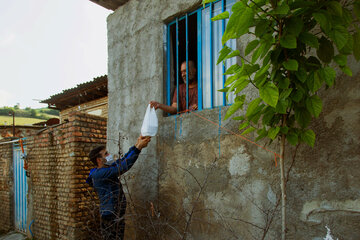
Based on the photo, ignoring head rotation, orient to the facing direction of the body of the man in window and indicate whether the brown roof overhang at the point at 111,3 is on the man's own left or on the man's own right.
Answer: on the man's own right

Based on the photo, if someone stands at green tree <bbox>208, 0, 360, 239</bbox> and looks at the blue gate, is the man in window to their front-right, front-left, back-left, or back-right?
front-right

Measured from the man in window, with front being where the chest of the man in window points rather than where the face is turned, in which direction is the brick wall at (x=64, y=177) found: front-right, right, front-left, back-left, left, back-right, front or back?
right

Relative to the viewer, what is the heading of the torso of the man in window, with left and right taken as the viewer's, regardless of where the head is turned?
facing the viewer and to the left of the viewer

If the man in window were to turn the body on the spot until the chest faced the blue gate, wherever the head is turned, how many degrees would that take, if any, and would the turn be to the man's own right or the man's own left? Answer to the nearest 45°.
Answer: approximately 90° to the man's own right

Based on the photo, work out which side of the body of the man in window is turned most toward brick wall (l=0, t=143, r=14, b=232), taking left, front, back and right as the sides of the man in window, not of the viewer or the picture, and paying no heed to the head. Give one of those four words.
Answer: right

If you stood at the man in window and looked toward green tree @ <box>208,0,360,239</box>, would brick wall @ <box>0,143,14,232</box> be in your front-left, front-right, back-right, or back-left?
back-right

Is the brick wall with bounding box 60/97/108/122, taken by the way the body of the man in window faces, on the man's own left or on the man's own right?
on the man's own right
